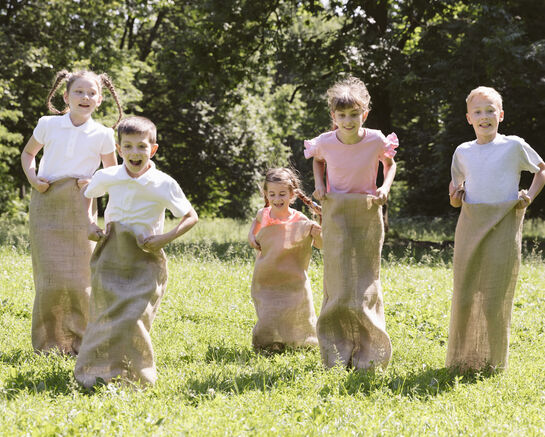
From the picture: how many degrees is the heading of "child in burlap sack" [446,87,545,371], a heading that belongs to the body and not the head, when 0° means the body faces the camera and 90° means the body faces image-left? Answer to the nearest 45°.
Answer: approximately 0°

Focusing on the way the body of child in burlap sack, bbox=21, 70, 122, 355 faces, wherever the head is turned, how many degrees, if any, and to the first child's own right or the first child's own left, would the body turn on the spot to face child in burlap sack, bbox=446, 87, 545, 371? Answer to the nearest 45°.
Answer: approximately 45° to the first child's own left

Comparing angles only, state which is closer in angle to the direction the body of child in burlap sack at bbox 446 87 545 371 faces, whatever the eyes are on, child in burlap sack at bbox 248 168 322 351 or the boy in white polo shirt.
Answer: the boy in white polo shirt

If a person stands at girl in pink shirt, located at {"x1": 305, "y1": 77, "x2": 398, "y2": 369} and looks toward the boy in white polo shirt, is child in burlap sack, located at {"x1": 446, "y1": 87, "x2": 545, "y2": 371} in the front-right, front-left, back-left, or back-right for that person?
back-left

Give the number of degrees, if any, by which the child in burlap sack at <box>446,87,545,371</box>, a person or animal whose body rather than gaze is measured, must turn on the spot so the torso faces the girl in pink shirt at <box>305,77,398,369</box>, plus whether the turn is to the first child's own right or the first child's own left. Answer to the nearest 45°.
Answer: approximately 90° to the first child's own right

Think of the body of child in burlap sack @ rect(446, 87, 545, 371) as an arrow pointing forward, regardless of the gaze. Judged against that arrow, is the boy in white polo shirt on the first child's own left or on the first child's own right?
on the first child's own right

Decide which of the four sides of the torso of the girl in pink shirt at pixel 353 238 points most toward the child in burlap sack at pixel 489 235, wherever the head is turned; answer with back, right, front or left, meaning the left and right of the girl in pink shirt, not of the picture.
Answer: left

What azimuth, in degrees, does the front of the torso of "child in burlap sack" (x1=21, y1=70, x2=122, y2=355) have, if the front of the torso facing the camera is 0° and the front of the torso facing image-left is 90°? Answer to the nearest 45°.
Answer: approximately 0°

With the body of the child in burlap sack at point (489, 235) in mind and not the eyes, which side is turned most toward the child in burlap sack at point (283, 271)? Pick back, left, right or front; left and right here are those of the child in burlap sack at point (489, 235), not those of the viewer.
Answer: right
